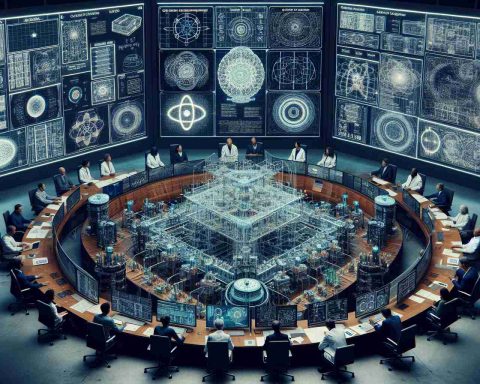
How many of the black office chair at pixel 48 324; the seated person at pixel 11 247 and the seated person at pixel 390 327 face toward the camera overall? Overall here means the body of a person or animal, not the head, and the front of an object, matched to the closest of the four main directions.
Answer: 0

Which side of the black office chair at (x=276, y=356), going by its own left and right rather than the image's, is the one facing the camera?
back

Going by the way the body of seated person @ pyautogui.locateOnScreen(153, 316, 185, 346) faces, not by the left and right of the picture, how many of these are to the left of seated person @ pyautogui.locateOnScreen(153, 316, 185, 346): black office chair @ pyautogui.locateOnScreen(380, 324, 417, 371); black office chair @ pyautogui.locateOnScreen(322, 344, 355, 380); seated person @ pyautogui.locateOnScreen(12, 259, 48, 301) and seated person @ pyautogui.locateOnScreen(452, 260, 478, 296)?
1

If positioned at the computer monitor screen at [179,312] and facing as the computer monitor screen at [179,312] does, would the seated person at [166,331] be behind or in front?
in front

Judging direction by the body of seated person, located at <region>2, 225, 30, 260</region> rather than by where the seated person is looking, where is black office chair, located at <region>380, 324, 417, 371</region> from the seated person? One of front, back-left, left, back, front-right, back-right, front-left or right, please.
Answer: front-right

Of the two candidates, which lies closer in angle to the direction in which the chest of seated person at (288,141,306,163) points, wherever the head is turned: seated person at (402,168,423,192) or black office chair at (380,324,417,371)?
the black office chair

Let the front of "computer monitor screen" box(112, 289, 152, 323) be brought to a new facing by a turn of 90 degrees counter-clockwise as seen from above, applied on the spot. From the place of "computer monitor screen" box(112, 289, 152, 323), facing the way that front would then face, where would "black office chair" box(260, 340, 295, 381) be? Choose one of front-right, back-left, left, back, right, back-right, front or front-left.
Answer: front

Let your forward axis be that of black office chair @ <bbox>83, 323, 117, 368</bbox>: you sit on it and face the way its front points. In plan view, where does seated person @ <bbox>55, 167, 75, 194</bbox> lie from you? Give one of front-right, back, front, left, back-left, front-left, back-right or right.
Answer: front-left

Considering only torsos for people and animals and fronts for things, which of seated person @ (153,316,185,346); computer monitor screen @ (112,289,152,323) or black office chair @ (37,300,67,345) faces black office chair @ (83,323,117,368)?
the computer monitor screen

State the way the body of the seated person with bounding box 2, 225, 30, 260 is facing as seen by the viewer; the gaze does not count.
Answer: to the viewer's right

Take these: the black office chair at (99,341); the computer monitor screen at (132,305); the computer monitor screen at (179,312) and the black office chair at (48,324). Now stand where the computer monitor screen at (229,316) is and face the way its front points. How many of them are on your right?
4

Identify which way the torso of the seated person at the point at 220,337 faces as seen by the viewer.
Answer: away from the camera

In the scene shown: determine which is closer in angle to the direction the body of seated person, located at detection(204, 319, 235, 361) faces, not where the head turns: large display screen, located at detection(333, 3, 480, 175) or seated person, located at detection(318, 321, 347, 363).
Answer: the large display screen

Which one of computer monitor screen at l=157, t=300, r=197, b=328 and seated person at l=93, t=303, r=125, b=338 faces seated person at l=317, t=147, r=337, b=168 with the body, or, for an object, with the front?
seated person at l=93, t=303, r=125, b=338

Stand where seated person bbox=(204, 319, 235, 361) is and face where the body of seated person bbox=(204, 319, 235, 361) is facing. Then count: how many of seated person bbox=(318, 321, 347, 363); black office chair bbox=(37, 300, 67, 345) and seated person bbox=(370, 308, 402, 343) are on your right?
2

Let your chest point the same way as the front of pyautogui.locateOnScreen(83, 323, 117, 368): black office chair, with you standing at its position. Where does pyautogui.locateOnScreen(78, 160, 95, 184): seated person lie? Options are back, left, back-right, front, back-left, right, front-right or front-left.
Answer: front-left

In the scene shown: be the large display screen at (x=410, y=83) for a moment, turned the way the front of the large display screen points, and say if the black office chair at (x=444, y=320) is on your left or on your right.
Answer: on your left

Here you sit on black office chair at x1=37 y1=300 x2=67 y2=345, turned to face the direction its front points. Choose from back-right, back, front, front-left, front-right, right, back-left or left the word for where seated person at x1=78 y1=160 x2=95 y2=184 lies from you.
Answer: front-left

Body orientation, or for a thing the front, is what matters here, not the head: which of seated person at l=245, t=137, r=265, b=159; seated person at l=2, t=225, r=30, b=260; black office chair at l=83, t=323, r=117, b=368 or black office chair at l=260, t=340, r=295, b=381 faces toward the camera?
seated person at l=245, t=137, r=265, b=159
